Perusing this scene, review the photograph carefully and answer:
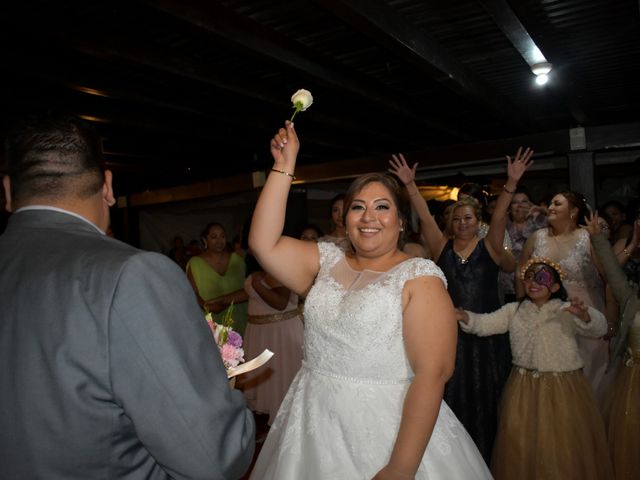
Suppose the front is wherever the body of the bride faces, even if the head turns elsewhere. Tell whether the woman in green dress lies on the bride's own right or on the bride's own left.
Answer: on the bride's own right

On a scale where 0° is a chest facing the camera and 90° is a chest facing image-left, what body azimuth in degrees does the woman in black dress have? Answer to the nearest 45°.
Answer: approximately 0°

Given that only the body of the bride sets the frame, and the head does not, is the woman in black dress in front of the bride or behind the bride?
behind

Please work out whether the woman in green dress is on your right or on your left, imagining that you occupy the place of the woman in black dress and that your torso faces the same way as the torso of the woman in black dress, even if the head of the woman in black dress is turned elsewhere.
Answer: on your right

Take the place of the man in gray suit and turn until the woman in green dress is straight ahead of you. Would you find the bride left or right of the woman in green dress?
right

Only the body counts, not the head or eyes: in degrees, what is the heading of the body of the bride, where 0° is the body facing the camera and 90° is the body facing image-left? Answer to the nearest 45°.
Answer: approximately 45°

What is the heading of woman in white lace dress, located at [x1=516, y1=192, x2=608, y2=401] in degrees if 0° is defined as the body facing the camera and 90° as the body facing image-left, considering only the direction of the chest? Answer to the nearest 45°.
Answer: approximately 45°

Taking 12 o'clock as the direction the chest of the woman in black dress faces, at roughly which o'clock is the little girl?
The little girl is roughly at 11 o'clock from the woman in black dress.

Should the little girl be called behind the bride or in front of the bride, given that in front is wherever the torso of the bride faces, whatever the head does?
behind
